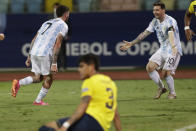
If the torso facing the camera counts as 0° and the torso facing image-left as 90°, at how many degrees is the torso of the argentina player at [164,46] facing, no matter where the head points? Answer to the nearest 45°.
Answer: approximately 45°

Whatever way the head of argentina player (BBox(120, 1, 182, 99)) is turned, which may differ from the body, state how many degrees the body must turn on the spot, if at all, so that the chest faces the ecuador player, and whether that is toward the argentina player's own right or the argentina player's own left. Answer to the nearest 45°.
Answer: approximately 45° to the argentina player's own left

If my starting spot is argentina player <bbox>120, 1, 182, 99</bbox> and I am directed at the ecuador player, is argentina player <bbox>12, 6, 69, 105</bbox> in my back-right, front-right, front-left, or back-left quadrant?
front-right

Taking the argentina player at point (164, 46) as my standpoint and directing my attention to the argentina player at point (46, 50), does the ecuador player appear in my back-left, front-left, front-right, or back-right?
front-left

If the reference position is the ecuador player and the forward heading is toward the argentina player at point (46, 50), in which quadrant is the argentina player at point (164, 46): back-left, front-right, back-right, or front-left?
front-right

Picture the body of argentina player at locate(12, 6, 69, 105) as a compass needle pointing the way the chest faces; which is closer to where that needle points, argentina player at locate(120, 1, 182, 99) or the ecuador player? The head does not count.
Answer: the argentina player

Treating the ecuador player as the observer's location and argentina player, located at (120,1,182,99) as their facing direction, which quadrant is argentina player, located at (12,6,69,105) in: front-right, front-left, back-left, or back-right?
front-left

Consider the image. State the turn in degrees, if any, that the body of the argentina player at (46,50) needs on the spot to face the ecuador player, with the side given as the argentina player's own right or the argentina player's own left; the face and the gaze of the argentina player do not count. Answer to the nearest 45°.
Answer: approximately 135° to the argentina player's own right

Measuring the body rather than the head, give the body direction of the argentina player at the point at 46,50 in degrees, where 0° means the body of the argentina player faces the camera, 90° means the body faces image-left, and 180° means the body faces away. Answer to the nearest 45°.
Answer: approximately 225°

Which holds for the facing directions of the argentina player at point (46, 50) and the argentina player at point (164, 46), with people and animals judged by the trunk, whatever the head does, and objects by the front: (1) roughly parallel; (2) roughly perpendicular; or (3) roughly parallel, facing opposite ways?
roughly parallel, facing opposite ways
